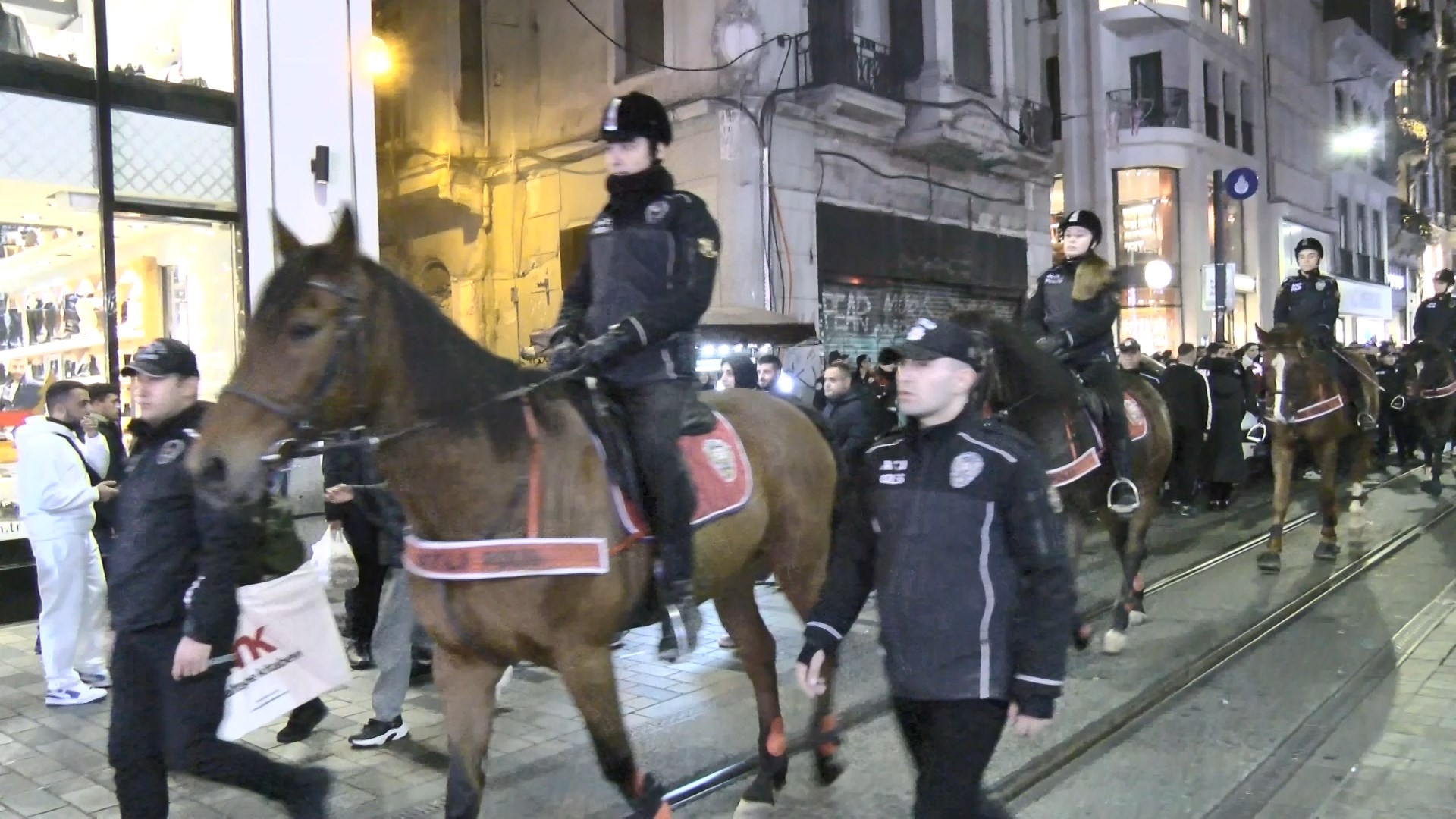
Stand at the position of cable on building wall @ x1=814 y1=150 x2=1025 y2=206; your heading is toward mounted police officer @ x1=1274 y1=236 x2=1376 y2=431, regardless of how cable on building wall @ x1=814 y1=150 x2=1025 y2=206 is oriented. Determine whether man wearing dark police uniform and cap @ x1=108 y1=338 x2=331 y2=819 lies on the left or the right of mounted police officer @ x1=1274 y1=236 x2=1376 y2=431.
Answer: right

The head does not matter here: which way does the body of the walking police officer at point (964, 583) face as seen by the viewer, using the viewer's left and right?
facing the viewer and to the left of the viewer

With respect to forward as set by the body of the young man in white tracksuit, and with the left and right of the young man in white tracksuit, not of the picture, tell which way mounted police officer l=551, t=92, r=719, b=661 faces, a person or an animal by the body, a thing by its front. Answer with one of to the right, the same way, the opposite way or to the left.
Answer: the opposite way

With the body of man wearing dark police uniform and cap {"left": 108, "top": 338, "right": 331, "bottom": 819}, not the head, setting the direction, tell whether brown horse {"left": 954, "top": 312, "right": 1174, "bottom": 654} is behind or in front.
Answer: behind

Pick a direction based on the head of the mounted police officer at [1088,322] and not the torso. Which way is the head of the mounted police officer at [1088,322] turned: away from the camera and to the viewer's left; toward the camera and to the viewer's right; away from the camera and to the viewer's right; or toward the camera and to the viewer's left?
toward the camera and to the viewer's left

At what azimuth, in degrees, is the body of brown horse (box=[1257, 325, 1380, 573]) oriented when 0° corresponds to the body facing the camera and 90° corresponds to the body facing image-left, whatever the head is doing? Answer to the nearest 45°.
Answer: approximately 45°

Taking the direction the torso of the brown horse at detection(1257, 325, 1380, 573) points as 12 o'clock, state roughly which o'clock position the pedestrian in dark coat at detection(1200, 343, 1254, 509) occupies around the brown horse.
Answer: The pedestrian in dark coat is roughly at 4 o'clock from the brown horse.

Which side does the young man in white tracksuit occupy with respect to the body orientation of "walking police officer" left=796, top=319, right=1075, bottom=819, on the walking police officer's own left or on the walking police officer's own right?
on the walking police officer's own right

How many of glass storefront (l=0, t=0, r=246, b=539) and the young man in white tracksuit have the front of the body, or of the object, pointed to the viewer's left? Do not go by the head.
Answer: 0

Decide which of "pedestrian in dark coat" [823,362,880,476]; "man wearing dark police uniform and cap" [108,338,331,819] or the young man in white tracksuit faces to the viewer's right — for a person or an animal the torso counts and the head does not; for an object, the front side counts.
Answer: the young man in white tracksuit

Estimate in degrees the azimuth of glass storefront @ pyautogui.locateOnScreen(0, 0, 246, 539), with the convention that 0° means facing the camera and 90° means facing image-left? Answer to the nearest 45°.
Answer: approximately 315°

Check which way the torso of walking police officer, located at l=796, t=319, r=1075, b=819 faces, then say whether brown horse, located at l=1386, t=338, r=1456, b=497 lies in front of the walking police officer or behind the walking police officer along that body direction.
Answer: behind

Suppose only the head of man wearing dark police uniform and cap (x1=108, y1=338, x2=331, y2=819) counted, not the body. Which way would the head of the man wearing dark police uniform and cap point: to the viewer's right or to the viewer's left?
to the viewer's left
